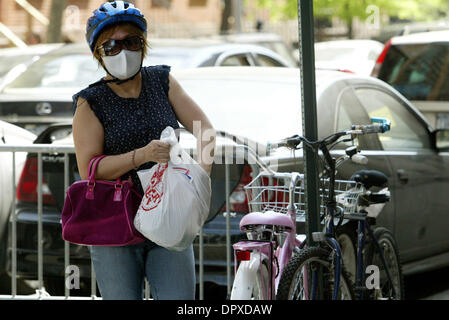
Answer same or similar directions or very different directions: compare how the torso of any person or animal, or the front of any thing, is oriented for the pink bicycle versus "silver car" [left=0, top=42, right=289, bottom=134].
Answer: same or similar directions
